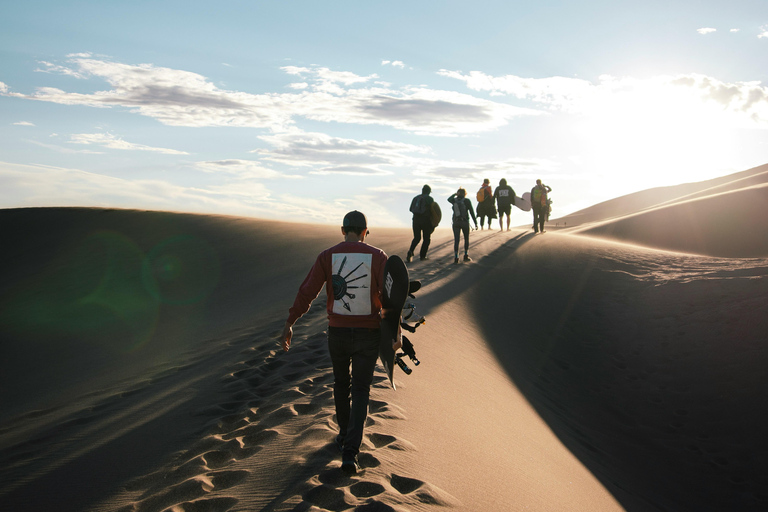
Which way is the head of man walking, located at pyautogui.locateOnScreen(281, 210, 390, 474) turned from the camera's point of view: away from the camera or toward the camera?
away from the camera

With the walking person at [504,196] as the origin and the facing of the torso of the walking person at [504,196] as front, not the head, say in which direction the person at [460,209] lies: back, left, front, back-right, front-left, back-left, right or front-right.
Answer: back

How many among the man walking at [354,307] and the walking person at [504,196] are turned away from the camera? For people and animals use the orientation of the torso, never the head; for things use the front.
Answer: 2

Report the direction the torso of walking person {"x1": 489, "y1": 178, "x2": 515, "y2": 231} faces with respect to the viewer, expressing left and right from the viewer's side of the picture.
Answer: facing away from the viewer

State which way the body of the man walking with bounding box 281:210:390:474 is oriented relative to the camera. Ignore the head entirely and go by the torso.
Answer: away from the camera

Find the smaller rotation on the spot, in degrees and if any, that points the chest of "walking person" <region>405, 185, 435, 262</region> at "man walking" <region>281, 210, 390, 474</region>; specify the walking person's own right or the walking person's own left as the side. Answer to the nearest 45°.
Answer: approximately 135° to the walking person's own right

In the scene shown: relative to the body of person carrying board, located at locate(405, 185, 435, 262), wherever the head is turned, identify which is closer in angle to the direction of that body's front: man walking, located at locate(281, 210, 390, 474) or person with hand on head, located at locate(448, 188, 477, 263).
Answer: the person with hand on head

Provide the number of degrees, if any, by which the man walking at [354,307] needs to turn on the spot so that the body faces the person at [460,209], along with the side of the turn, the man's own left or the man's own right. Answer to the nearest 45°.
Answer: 0° — they already face them

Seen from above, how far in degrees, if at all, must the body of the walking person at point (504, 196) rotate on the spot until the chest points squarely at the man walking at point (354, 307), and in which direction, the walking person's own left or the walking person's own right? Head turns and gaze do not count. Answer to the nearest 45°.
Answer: approximately 180°

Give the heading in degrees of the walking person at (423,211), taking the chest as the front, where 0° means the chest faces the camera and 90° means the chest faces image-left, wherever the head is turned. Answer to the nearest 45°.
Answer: approximately 225°

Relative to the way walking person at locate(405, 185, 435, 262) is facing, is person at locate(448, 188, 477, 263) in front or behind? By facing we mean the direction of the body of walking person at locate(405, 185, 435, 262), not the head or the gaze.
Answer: in front
